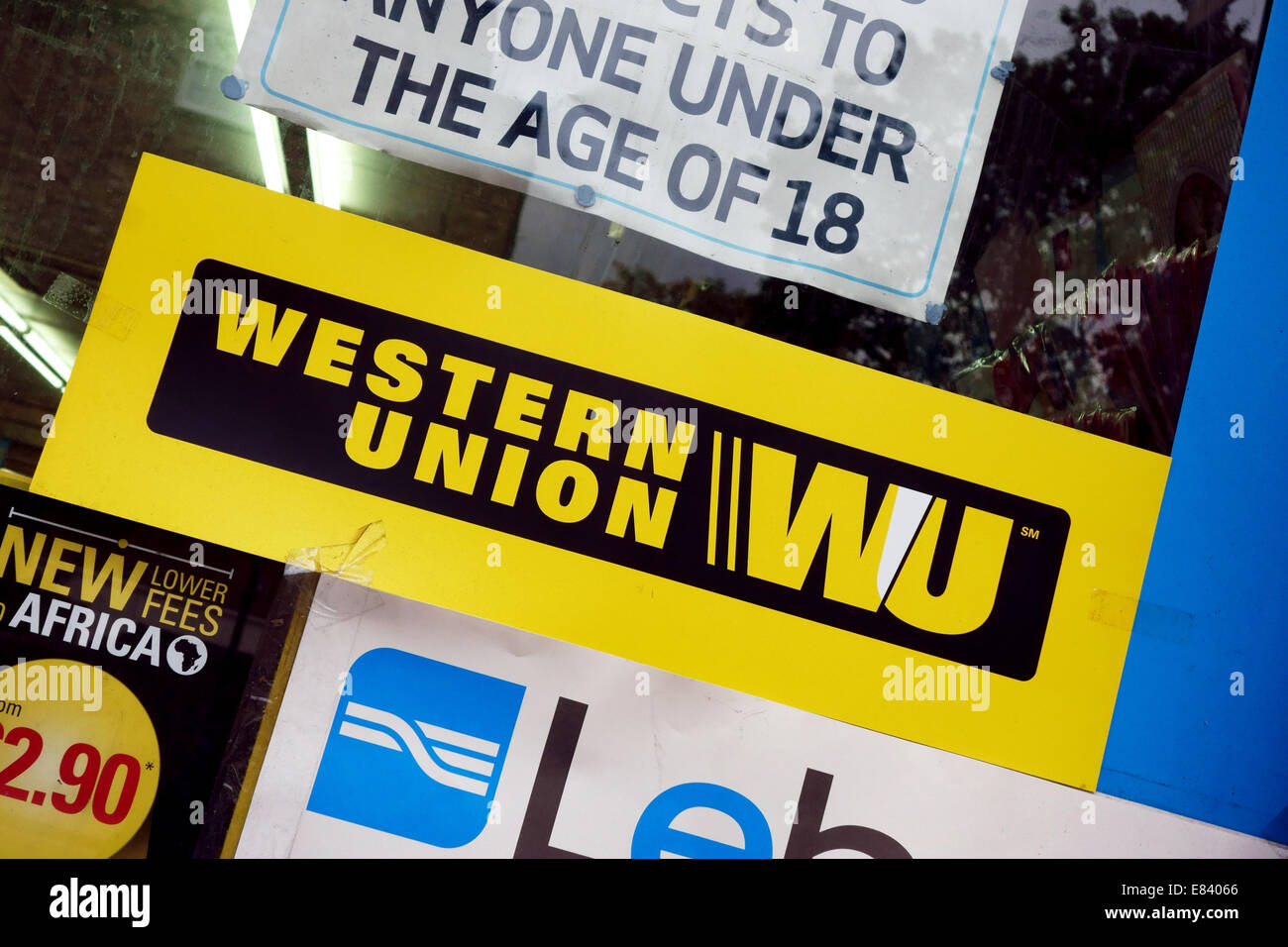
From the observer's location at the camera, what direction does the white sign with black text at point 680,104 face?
facing the viewer

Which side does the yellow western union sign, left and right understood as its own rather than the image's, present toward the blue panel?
left

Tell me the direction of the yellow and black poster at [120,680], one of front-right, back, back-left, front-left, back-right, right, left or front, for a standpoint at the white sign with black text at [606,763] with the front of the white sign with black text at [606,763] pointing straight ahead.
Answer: right

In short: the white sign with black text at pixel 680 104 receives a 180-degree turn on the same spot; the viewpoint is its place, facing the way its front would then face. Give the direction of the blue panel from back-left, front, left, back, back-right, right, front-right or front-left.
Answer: right

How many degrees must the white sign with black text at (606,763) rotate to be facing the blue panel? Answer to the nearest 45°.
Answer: approximately 90° to its left

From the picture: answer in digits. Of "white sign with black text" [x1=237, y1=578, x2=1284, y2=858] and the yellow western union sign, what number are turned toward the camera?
2

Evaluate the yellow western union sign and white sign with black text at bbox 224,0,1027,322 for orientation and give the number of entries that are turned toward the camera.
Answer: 2

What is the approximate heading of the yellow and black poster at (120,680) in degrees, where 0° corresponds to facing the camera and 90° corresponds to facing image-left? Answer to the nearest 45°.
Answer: approximately 0°

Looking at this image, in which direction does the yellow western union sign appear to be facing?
toward the camera
